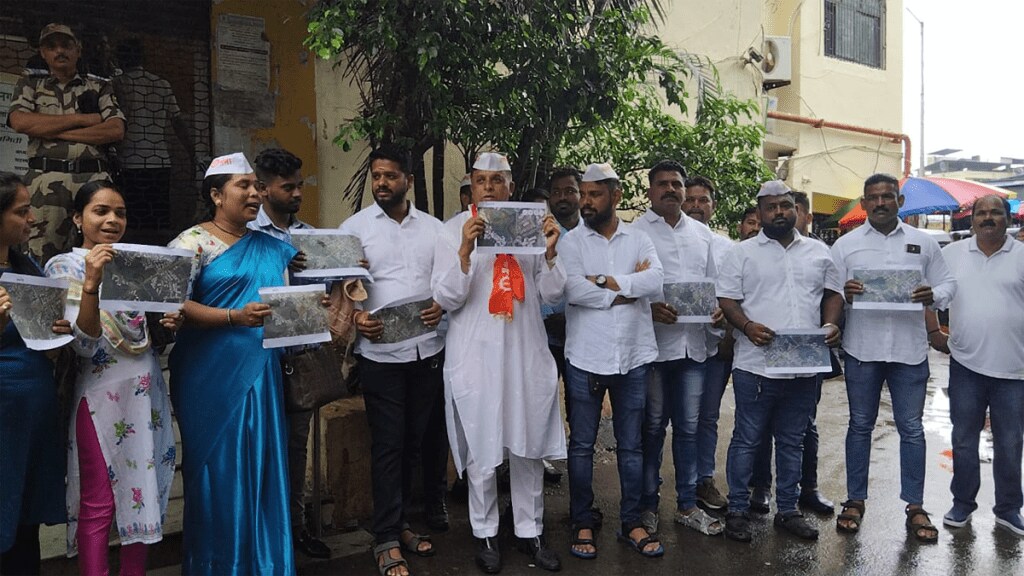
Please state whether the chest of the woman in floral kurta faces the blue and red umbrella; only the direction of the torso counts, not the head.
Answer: no

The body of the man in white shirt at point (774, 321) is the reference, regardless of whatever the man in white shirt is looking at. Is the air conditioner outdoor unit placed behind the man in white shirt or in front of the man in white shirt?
behind

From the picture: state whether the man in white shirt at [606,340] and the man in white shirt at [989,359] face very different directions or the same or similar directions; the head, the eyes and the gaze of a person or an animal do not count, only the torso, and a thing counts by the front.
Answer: same or similar directions

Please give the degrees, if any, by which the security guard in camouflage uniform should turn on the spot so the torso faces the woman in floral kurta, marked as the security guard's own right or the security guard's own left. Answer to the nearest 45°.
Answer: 0° — they already face them

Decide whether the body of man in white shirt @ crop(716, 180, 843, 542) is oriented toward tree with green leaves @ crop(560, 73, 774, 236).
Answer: no

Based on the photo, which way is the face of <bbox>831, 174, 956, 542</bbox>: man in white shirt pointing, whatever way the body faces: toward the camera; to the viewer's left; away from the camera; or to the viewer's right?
toward the camera

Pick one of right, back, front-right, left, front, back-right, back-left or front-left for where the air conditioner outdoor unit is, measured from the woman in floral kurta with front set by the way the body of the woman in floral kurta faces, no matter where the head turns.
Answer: left

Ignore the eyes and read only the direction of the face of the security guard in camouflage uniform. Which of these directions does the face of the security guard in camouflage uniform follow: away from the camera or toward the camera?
toward the camera

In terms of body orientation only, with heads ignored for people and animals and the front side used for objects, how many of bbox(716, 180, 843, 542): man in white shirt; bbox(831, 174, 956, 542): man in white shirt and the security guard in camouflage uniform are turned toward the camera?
3

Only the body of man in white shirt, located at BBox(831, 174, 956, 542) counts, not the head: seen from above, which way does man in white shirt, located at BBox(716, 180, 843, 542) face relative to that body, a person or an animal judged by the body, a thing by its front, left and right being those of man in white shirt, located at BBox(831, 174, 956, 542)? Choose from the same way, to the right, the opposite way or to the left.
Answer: the same way

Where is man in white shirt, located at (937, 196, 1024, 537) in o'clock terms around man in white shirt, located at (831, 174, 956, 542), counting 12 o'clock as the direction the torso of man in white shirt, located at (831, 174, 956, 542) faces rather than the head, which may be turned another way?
man in white shirt, located at (937, 196, 1024, 537) is roughly at 8 o'clock from man in white shirt, located at (831, 174, 956, 542).

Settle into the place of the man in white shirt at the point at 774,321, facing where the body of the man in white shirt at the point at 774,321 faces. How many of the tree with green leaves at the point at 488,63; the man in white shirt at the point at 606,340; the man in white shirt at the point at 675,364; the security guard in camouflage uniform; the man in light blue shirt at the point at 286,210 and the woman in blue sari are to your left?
0

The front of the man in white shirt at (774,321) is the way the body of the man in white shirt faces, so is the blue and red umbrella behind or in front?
behind

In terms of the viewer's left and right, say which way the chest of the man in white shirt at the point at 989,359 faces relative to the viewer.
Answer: facing the viewer

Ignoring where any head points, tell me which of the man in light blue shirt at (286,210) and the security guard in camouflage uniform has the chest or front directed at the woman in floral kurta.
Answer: the security guard in camouflage uniform

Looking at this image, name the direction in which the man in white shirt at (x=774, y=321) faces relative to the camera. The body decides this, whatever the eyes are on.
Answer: toward the camera

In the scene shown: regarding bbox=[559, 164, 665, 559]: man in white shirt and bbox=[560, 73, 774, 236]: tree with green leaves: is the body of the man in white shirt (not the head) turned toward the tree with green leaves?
no
